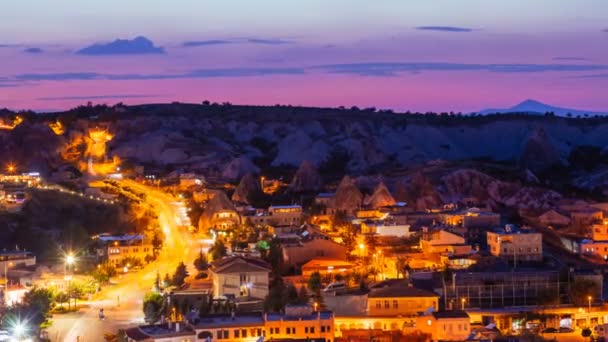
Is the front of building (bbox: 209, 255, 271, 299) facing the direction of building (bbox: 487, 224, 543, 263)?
no

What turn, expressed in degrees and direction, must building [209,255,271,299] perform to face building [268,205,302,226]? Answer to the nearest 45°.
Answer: approximately 180°

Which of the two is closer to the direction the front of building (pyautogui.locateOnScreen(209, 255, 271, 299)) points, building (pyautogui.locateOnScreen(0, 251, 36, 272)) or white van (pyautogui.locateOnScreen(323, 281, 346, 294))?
the white van

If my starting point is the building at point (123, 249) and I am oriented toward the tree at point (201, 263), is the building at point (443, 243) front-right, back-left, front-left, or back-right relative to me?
front-left

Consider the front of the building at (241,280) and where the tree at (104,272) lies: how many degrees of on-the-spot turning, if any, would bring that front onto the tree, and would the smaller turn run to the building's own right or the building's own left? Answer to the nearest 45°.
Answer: approximately 135° to the building's own right

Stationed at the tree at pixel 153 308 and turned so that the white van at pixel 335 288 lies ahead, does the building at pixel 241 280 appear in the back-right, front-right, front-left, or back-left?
front-left

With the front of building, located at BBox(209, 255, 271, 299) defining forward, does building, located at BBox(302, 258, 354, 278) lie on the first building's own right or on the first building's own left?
on the first building's own left

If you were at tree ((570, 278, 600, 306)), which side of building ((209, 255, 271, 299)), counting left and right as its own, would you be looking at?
left

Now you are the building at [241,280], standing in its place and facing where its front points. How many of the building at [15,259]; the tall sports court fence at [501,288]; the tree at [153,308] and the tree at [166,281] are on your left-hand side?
1

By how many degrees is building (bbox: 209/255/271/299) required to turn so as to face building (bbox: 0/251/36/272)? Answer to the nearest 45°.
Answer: approximately 135° to its right

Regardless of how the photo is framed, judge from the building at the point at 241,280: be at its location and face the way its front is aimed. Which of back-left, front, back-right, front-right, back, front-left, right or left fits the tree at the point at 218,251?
back

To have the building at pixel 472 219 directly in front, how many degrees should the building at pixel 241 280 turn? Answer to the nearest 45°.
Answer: approximately 135° to its left

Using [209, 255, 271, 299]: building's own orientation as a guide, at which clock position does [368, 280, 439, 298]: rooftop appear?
The rooftop is roughly at 10 o'clock from the building.

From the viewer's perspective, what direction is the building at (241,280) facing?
toward the camera

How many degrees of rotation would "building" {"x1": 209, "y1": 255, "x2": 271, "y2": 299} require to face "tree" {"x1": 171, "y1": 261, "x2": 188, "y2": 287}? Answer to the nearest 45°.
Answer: approximately 135° to its right

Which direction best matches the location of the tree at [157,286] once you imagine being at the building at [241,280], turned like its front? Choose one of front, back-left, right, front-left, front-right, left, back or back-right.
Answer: back-right

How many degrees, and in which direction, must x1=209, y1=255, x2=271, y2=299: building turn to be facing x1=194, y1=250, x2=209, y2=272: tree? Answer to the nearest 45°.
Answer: approximately 180°

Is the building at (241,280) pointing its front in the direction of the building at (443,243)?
no
